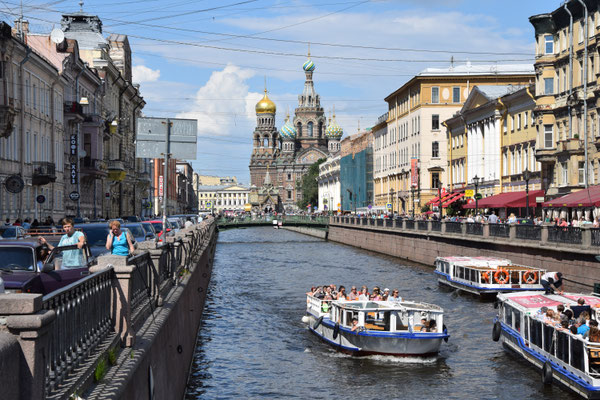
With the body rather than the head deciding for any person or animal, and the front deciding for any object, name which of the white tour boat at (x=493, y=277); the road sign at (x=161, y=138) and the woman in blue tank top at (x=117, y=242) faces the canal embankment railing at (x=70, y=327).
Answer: the woman in blue tank top

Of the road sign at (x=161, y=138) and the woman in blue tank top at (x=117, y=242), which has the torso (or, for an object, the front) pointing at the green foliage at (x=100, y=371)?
the woman in blue tank top

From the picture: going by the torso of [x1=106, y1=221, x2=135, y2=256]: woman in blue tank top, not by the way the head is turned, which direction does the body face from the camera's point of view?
toward the camera

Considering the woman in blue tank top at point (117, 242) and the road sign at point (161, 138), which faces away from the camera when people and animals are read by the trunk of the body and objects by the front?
the road sign

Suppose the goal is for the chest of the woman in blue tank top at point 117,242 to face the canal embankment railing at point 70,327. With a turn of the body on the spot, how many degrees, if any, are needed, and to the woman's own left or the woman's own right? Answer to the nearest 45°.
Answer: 0° — they already face it

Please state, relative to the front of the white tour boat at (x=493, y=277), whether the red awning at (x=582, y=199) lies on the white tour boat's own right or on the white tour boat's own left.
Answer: on the white tour boat's own right

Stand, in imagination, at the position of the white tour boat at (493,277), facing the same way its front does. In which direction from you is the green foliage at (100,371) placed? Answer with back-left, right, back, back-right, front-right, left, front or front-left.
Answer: back-left

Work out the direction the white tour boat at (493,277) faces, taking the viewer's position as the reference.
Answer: facing away from the viewer and to the left of the viewer

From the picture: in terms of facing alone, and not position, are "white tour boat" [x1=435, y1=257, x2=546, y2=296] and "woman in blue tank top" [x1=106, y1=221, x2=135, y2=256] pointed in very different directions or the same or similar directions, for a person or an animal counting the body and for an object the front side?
very different directions

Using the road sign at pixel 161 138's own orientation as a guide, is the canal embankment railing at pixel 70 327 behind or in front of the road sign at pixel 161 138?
behind

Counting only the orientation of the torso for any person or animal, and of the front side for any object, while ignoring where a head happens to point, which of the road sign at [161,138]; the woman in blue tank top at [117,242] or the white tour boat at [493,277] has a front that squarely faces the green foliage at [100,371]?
the woman in blue tank top

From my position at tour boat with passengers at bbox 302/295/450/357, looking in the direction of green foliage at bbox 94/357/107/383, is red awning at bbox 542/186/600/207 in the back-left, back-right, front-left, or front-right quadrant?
back-left

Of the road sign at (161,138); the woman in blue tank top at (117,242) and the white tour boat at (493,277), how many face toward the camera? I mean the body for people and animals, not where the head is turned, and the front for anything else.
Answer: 1
